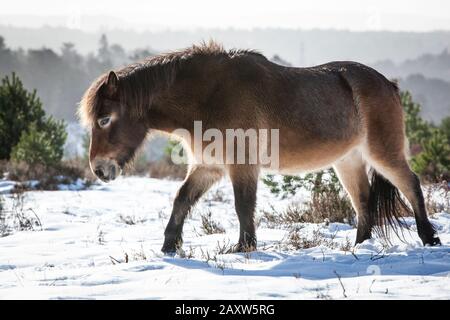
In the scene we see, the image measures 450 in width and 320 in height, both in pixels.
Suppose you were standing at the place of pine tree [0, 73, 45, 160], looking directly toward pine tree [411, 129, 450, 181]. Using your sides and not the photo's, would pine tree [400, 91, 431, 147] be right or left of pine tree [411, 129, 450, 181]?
left

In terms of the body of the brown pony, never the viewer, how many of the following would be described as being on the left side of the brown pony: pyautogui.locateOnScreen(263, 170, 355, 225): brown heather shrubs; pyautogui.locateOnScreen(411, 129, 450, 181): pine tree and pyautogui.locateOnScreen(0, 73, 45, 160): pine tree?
0

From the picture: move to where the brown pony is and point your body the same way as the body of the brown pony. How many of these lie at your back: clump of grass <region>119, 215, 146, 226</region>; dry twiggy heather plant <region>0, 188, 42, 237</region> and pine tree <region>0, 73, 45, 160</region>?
0

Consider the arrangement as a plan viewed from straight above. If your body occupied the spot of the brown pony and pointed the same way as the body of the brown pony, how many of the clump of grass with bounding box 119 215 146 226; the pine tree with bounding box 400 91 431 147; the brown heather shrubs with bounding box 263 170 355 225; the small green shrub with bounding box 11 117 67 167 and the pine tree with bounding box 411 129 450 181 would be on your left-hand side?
0

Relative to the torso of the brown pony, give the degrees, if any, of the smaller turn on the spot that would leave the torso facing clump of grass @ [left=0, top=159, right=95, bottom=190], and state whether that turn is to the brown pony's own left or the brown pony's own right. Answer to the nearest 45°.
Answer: approximately 45° to the brown pony's own right

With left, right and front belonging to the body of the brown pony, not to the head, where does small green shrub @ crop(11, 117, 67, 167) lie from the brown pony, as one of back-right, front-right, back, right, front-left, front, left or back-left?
front-right

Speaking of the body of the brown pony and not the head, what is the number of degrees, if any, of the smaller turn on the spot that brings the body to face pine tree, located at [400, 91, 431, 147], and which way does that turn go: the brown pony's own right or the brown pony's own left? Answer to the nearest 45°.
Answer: approximately 90° to the brown pony's own right

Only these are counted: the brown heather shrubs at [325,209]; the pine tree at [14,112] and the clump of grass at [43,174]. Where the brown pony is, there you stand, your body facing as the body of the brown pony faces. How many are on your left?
0

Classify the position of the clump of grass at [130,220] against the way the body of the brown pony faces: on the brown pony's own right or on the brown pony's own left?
on the brown pony's own right

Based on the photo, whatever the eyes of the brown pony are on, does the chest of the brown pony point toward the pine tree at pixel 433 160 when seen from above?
no

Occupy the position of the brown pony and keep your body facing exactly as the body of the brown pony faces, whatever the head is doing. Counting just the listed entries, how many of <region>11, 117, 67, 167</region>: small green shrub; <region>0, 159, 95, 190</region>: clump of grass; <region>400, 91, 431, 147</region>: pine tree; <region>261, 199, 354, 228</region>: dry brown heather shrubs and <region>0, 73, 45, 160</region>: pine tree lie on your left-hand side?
0

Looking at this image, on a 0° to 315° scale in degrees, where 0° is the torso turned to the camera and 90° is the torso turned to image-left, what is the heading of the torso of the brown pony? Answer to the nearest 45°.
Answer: approximately 90°

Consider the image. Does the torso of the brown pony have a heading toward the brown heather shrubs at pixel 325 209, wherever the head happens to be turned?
no
